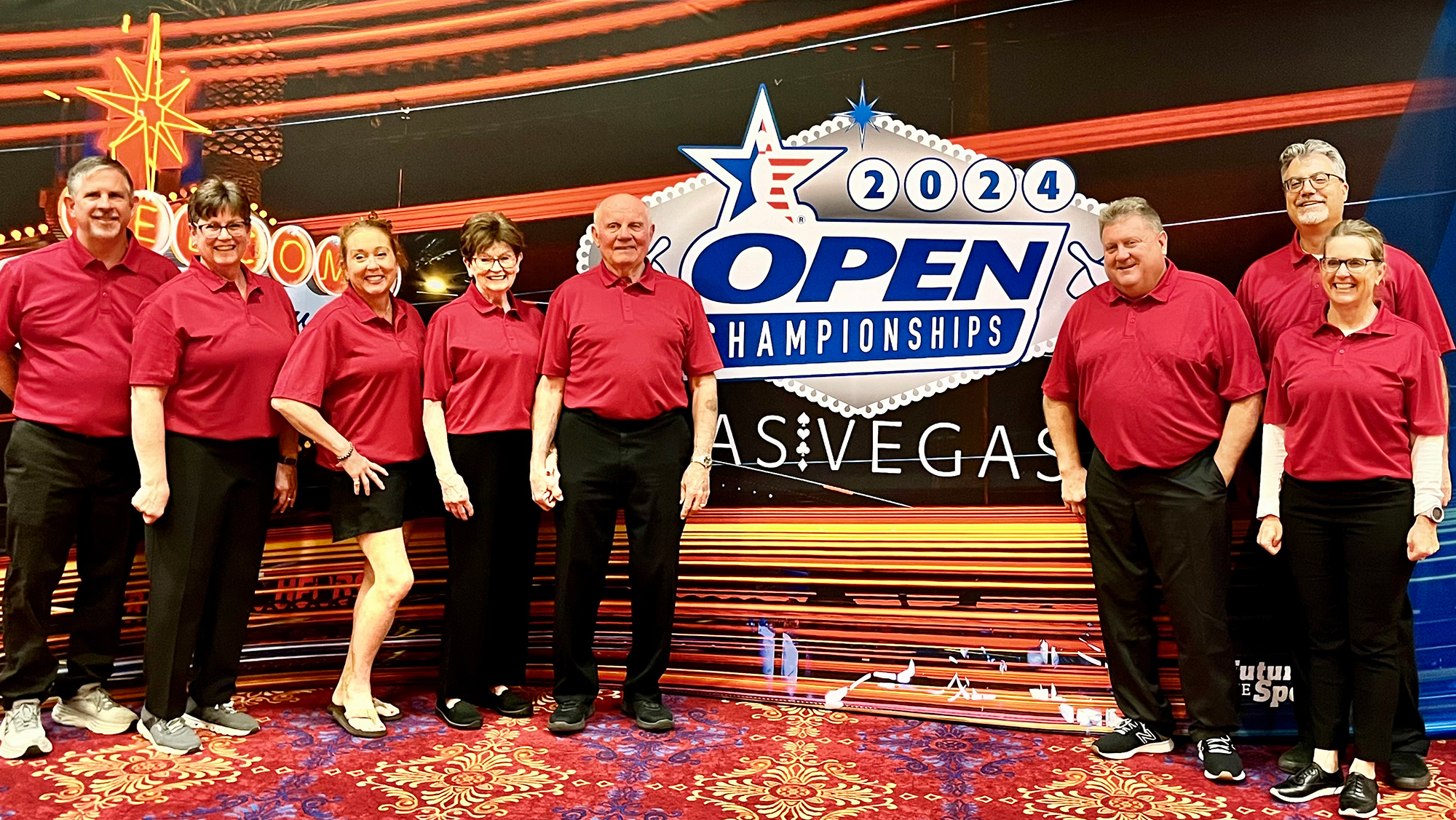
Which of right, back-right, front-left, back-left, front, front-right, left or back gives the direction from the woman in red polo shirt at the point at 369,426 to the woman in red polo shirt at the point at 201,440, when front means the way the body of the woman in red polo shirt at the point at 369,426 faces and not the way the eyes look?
back-right

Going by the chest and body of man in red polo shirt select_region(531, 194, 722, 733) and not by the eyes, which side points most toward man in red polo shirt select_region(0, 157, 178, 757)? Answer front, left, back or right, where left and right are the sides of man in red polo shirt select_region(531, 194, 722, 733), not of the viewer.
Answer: right

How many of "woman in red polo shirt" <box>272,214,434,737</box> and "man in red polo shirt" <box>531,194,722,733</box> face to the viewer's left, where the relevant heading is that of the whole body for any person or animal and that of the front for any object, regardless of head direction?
0

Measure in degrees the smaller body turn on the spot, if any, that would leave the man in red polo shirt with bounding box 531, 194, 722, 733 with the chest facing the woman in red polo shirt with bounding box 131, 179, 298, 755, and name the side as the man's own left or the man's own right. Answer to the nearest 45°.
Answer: approximately 90° to the man's own right

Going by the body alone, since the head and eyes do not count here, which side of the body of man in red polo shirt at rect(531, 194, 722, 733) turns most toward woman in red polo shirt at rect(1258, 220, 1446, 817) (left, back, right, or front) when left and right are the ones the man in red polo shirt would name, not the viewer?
left

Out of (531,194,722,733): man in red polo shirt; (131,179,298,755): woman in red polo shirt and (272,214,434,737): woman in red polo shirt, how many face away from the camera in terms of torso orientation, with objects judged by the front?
0

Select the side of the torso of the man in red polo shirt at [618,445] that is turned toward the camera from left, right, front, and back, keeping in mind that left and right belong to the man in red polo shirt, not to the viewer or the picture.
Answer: front

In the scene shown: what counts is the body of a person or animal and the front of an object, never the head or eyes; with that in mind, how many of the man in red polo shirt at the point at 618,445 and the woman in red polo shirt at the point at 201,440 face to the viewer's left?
0

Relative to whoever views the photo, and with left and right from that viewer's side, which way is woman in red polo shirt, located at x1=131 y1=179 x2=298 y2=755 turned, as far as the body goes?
facing the viewer and to the right of the viewer

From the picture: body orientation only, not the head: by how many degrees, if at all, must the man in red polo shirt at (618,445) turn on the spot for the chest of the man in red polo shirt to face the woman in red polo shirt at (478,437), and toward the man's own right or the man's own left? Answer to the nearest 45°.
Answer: approximately 90° to the man's own right
